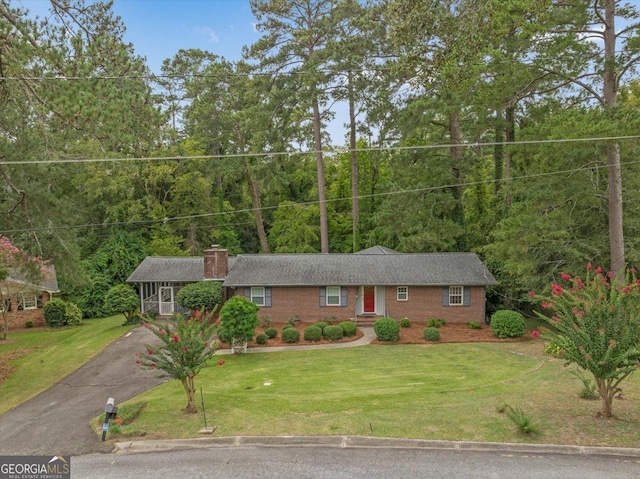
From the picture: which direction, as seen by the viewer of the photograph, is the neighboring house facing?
facing the viewer

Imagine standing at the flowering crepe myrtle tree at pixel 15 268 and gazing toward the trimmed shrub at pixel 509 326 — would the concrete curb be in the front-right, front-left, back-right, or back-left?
front-right

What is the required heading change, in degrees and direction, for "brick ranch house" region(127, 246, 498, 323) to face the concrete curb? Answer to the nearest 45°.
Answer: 0° — it already faces it

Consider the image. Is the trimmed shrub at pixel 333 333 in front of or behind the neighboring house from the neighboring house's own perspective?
in front

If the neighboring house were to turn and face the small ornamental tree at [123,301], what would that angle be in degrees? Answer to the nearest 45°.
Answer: approximately 45° to its left

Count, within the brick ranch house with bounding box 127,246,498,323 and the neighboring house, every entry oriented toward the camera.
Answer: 2

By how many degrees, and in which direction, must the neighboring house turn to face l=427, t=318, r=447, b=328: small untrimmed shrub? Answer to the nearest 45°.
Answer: approximately 45° to its left

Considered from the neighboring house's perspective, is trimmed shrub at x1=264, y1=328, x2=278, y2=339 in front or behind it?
in front

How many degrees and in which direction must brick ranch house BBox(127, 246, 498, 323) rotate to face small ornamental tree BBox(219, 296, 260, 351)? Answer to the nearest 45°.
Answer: approximately 45° to its right

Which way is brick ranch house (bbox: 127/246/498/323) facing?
toward the camera
